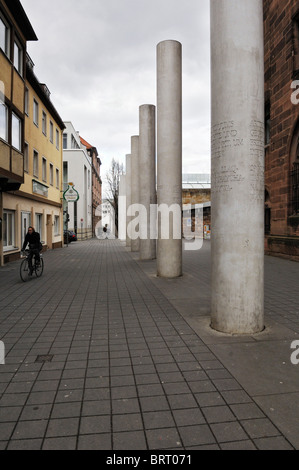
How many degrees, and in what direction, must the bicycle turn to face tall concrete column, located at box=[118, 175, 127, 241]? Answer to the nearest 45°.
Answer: approximately 135° to its right

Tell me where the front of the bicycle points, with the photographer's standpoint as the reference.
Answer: facing the viewer and to the left of the viewer

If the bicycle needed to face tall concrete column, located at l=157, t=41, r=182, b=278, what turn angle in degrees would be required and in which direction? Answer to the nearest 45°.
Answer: approximately 90° to its left

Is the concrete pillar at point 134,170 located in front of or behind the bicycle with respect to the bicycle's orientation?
behind

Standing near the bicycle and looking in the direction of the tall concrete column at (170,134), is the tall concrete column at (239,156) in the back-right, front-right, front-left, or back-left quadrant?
front-right

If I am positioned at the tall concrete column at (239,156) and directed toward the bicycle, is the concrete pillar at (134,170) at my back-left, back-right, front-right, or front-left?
front-right

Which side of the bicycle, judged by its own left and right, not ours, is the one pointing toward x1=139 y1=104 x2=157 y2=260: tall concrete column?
back

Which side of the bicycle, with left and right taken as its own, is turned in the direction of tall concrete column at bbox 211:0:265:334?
left
